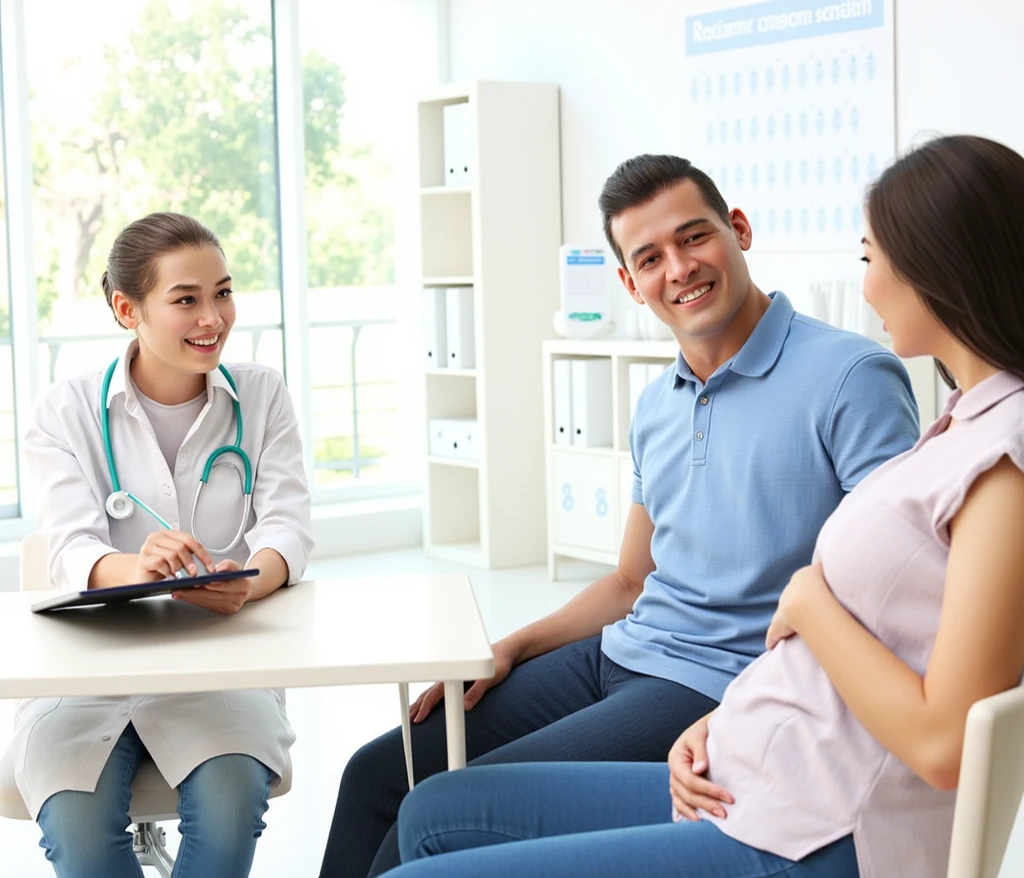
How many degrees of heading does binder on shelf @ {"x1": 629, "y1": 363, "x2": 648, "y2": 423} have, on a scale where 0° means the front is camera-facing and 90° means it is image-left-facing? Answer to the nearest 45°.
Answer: approximately 0°

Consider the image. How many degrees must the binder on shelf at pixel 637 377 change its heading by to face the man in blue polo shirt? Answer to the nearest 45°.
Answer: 0° — it already faces them

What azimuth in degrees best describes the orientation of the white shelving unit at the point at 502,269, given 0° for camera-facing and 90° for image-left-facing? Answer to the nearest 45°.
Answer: approximately 45°

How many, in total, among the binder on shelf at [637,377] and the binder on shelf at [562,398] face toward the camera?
2

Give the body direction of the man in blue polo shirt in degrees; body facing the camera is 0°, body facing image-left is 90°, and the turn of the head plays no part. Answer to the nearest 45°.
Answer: approximately 45°

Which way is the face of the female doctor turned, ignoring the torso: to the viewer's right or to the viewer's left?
to the viewer's right
